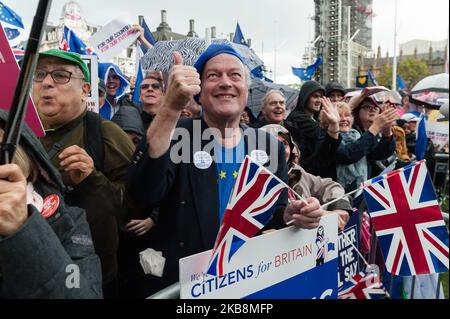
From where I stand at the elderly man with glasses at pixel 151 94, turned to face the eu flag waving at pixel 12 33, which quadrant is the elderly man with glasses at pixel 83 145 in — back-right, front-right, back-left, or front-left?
back-left

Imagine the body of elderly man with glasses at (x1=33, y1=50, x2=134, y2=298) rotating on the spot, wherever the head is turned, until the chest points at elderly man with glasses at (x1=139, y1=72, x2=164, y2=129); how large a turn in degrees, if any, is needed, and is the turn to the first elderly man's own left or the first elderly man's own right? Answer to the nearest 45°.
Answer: approximately 135° to the first elderly man's own right

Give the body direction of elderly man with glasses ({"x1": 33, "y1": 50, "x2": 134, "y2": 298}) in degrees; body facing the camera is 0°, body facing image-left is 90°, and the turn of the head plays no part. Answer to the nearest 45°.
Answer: approximately 45°

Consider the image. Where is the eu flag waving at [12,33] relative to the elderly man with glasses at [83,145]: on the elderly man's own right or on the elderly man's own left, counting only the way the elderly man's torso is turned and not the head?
on the elderly man's own right
